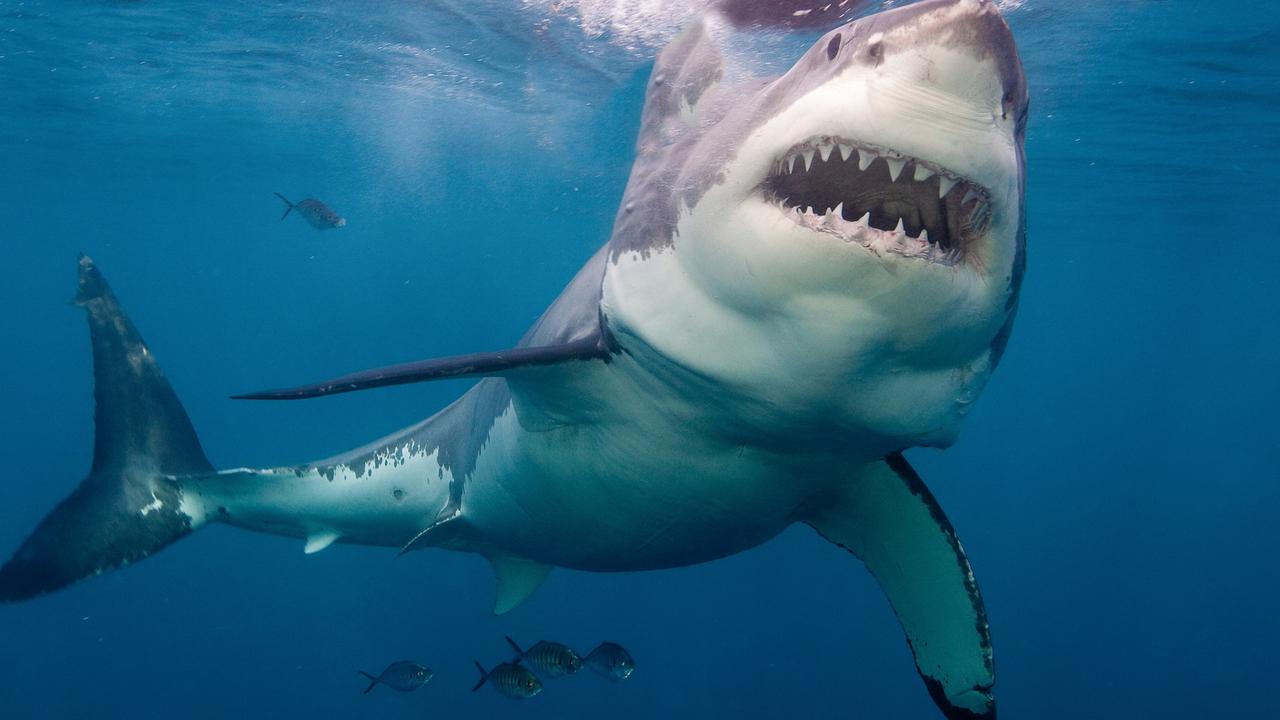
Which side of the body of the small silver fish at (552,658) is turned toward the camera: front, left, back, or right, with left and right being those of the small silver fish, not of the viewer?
right

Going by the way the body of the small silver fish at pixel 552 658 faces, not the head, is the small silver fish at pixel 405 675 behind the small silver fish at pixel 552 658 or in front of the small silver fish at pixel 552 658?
behind

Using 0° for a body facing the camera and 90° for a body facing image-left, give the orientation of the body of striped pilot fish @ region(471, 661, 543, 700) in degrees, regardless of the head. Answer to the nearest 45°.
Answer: approximately 270°

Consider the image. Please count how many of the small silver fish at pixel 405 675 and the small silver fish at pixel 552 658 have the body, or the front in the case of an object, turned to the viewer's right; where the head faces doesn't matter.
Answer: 2

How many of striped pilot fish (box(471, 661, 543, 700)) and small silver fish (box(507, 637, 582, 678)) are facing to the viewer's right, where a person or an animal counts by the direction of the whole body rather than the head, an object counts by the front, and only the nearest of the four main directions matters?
2

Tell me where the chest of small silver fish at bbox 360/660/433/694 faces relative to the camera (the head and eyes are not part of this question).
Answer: to the viewer's right
